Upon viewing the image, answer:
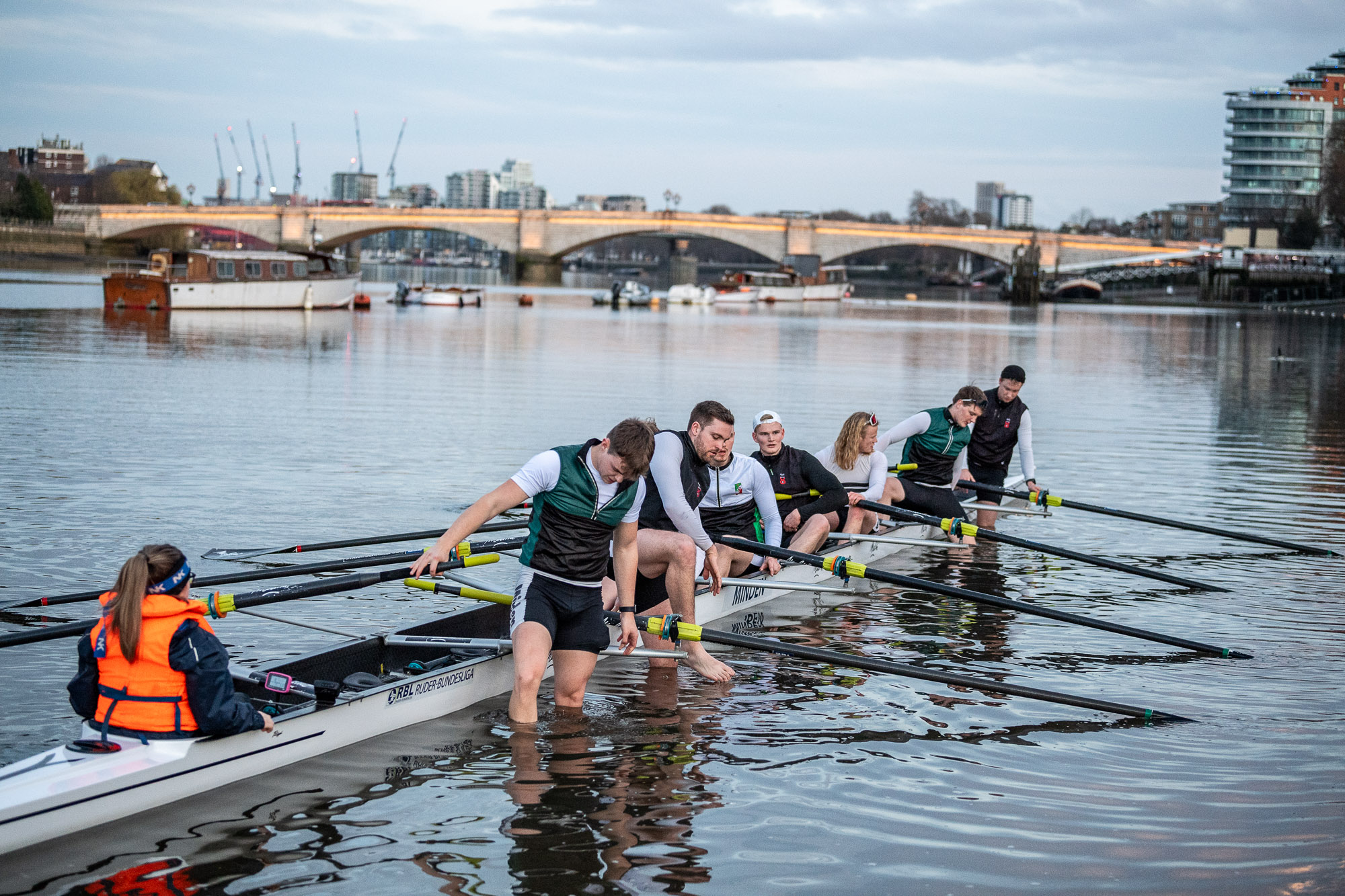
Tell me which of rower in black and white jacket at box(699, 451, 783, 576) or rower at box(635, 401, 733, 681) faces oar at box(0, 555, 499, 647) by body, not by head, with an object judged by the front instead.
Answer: the rower in black and white jacket

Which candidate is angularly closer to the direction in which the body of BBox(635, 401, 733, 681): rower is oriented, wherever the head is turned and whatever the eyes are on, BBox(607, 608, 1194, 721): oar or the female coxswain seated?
the oar

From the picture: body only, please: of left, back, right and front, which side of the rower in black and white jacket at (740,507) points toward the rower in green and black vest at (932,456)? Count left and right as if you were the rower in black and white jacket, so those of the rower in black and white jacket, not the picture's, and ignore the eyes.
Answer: back

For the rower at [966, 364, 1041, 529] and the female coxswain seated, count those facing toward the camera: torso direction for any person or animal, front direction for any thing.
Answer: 1

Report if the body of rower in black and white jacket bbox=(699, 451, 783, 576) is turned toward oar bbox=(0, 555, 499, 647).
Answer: yes

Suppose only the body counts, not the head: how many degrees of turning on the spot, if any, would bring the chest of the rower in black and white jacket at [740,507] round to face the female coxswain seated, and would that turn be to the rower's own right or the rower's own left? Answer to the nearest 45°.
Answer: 0° — they already face them
